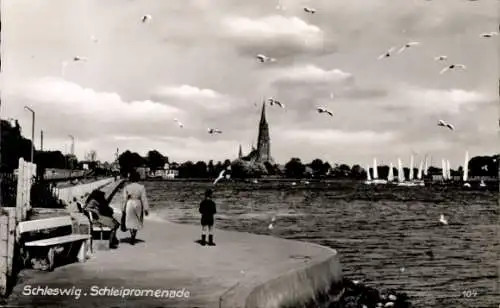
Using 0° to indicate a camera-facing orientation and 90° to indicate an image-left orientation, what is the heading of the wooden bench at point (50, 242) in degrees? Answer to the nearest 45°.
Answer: approximately 315°

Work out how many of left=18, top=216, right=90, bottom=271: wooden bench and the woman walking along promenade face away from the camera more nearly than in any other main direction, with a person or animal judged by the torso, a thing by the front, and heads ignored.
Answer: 1

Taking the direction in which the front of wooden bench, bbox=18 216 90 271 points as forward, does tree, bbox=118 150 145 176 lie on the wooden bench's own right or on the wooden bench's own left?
on the wooden bench's own left

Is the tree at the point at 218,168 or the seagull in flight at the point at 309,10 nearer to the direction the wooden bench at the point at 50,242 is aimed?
the seagull in flight

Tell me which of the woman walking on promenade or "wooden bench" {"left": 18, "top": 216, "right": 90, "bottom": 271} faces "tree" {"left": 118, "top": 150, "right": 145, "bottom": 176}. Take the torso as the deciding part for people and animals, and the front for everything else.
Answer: the woman walking on promenade

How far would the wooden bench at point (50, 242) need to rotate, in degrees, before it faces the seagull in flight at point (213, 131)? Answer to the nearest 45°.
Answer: approximately 90° to its left

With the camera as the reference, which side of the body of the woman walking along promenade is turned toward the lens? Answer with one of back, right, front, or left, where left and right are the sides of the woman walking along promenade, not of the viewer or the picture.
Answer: back

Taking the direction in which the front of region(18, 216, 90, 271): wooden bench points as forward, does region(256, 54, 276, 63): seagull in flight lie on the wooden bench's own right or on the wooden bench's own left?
on the wooden bench's own left

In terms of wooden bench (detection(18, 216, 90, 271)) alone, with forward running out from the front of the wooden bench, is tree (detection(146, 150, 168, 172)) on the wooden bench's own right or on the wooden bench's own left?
on the wooden bench's own left

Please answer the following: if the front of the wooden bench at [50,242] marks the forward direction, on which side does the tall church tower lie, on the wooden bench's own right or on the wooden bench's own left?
on the wooden bench's own left
